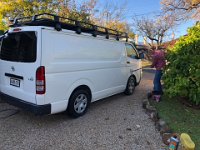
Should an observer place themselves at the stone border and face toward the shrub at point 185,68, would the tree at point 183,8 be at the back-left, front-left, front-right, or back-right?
front-left

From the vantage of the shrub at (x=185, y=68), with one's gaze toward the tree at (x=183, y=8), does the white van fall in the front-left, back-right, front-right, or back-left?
back-left

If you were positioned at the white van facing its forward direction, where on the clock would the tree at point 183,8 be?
The tree is roughly at 12 o'clock from the white van.

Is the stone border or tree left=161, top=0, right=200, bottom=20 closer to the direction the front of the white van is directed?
the tree

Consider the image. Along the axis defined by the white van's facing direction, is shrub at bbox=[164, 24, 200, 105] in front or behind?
in front

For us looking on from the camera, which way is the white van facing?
facing away from the viewer and to the right of the viewer

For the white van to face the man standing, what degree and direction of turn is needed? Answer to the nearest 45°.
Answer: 0° — it already faces them
